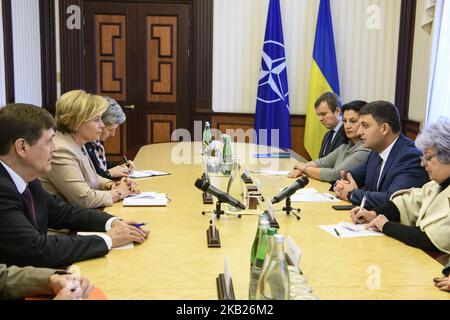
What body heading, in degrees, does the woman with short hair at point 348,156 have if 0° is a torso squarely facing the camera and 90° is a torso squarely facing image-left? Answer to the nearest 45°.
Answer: approximately 45°

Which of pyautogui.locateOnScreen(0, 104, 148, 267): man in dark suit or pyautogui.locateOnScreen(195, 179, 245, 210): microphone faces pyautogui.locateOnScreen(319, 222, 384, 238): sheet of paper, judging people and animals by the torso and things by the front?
the man in dark suit

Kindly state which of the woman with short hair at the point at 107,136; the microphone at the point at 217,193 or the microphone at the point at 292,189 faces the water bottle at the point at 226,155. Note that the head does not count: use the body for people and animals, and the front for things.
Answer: the woman with short hair

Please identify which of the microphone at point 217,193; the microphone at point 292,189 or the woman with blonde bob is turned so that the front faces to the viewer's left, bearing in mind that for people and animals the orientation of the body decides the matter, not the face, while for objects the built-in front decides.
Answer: the microphone at point 217,193

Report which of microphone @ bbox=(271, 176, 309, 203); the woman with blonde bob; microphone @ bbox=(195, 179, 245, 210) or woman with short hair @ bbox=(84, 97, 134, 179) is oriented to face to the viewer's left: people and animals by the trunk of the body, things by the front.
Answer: microphone @ bbox=(195, 179, 245, 210)

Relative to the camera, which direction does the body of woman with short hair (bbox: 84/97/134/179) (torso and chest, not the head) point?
to the viewer's right

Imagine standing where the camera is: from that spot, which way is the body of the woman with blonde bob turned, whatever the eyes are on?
to the viewer's right

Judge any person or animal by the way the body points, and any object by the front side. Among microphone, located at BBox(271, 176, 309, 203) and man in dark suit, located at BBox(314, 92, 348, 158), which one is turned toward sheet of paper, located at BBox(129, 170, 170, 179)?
the man in dark suit

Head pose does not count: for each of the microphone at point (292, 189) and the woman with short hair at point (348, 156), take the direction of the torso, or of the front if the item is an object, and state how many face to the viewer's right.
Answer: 1

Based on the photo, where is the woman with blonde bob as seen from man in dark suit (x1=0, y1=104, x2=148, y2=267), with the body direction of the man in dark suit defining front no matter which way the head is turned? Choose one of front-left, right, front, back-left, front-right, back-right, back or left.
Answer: left

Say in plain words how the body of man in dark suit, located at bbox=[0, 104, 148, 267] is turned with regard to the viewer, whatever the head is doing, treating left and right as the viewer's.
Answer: facing to the right of the viewer

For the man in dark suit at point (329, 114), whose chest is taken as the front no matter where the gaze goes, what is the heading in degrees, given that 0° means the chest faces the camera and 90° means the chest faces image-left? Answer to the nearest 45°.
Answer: approximately 45°

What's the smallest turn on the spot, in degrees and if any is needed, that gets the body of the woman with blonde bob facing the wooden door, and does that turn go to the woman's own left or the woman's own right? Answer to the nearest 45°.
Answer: approximately 90° to the woman's own left

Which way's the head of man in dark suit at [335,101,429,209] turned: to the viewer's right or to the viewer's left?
to the viewer's left

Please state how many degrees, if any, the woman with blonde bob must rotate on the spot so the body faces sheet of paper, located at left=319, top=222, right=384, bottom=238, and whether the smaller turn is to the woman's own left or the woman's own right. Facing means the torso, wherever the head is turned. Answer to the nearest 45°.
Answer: approximately 45° to the woman's own right

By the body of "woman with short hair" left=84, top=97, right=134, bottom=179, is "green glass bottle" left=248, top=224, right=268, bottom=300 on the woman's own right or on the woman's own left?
on the woman's own right

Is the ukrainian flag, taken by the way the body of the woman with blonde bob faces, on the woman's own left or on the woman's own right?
on the woman's own left

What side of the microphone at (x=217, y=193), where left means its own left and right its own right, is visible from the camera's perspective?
left

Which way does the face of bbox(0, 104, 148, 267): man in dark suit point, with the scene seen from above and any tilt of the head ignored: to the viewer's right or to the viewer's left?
to the viewer's right

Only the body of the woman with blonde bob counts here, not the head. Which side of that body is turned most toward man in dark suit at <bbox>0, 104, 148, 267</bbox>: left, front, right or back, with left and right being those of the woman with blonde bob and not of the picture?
right

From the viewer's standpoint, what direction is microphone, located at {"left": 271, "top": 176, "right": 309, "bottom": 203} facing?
to the viewer's right
